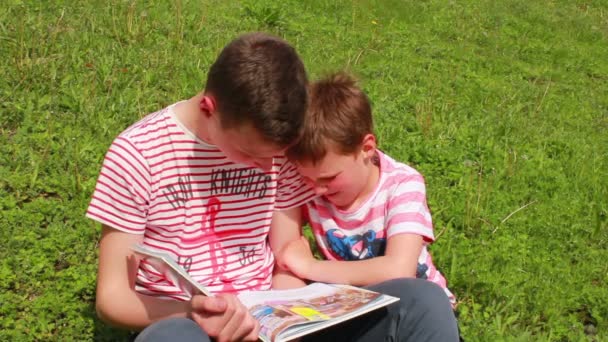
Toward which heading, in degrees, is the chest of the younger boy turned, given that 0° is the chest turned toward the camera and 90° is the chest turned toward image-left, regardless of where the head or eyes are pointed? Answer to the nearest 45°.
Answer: approximately 45°
